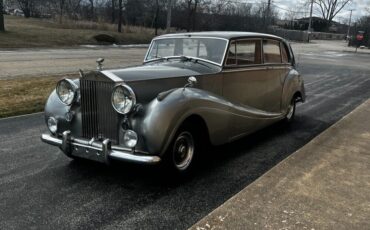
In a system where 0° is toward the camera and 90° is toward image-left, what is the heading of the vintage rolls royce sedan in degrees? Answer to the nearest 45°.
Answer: approximately 45°
